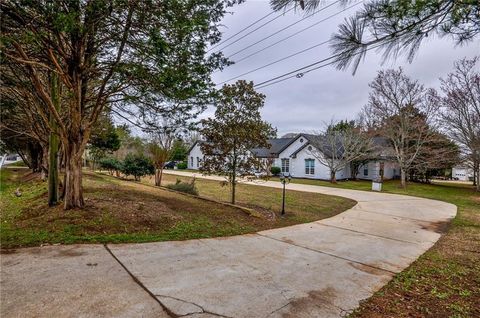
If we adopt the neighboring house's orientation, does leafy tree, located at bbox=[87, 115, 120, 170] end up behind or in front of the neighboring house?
in front

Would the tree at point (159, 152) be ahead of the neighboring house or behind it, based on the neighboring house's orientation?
ahead

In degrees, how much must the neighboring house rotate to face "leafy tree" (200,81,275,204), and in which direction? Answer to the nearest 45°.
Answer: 0° — it already faces it

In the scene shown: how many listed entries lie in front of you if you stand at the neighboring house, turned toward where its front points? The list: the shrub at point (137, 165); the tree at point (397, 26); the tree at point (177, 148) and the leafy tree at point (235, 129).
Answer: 4

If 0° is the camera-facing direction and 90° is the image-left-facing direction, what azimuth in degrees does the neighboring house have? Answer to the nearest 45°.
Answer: approximately 0°

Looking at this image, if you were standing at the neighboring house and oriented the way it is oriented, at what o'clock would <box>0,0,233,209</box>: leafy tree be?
The leafy tree is roughly at 12 o'clock from the neighboring house.

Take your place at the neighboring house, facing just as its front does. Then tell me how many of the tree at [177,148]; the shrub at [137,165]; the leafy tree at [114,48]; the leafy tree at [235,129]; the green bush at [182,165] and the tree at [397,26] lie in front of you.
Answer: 5

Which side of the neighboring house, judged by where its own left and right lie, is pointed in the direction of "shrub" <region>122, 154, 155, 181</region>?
front

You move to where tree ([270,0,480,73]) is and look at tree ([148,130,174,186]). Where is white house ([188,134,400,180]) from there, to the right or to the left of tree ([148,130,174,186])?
right
